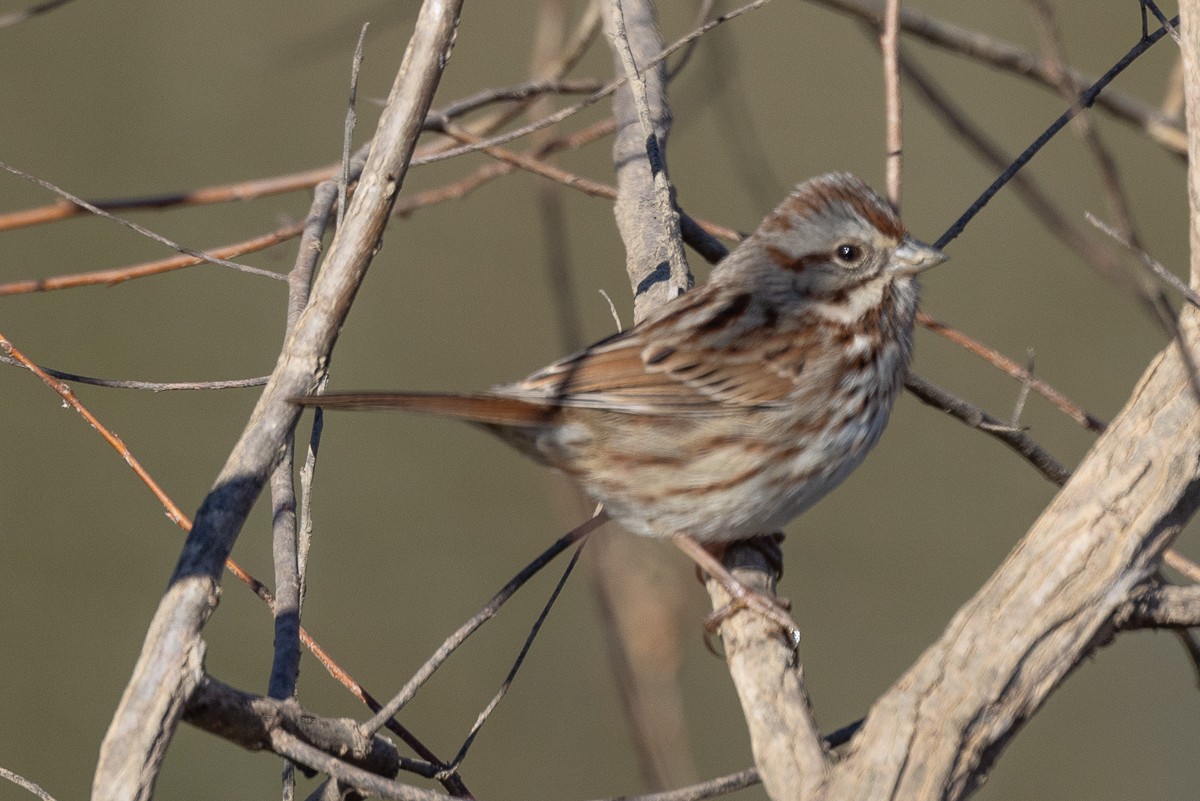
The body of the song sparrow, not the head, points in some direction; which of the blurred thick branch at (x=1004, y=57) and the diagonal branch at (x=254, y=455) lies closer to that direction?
the blurred thick branch

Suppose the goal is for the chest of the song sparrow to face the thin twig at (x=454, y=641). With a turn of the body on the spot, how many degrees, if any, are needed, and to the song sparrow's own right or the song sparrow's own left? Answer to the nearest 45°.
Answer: approximately 135° to the song sparrow's own right

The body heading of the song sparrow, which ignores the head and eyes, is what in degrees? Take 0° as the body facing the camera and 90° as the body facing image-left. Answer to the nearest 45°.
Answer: approximately 270°
